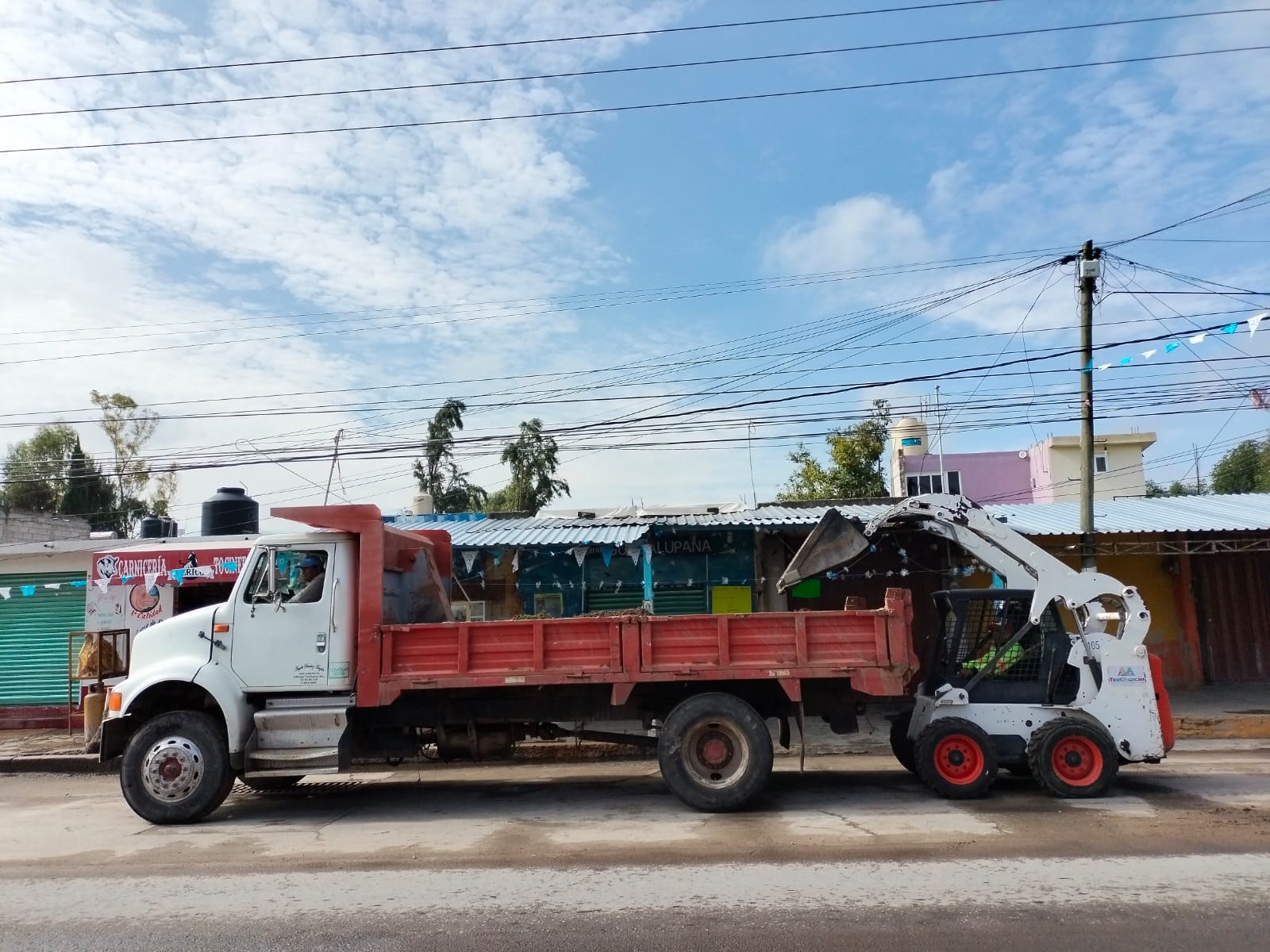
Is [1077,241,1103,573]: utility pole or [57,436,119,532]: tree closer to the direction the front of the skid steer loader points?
the tree

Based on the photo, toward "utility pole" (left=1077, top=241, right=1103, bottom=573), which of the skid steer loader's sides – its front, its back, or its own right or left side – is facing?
right

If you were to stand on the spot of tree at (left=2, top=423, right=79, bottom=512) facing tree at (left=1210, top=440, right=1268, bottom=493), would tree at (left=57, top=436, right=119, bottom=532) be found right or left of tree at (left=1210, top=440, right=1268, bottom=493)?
right

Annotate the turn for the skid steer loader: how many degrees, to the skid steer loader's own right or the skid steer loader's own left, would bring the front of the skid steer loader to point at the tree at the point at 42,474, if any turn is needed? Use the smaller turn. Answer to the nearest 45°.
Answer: approximately 45° to the skid steer loader's own right

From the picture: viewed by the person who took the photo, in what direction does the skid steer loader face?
facing to the left of the viewer
